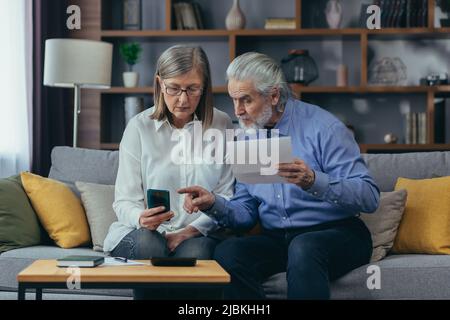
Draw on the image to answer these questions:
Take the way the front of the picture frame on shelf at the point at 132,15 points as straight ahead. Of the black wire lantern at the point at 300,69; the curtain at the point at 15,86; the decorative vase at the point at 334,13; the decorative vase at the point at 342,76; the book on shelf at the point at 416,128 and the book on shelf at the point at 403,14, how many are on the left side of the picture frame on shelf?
5

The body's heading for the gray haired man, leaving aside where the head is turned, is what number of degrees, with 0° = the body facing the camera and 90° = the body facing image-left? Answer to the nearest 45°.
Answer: approximately 45°

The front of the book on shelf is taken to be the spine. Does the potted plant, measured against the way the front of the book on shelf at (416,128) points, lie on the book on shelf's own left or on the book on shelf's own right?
on the book on shelf's own right

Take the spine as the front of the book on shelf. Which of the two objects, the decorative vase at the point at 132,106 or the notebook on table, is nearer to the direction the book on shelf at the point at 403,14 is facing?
the notebook on table

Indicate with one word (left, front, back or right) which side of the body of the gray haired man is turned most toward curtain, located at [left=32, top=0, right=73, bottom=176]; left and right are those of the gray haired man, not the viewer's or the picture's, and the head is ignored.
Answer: right

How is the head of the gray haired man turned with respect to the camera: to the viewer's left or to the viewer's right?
to the viewer's left

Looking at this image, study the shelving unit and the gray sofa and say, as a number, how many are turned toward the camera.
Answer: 2

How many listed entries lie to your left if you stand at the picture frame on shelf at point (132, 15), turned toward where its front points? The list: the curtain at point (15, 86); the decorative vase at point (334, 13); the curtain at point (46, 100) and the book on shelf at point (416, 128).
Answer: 2

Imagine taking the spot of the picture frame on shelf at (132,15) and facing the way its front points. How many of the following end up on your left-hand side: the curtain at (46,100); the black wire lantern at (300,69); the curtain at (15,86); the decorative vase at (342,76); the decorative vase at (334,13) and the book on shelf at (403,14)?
4

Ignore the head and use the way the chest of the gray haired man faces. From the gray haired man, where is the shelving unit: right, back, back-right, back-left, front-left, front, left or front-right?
back-right
